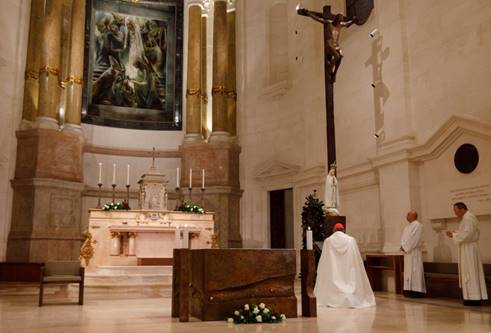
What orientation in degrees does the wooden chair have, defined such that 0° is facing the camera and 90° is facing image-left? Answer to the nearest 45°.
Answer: approximately 0°

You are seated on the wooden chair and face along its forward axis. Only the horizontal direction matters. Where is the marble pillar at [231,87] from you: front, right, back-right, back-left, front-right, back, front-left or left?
back-left

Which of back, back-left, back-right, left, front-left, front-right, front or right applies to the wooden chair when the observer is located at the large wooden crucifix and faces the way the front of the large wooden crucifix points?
right

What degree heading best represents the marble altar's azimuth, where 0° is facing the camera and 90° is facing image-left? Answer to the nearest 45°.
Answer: approximately 0°

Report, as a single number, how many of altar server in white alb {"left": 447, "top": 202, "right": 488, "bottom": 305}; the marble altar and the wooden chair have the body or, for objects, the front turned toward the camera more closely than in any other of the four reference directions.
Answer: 2

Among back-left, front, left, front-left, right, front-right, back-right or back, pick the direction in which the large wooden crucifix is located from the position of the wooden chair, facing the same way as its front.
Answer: left

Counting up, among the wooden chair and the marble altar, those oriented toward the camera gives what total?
2
